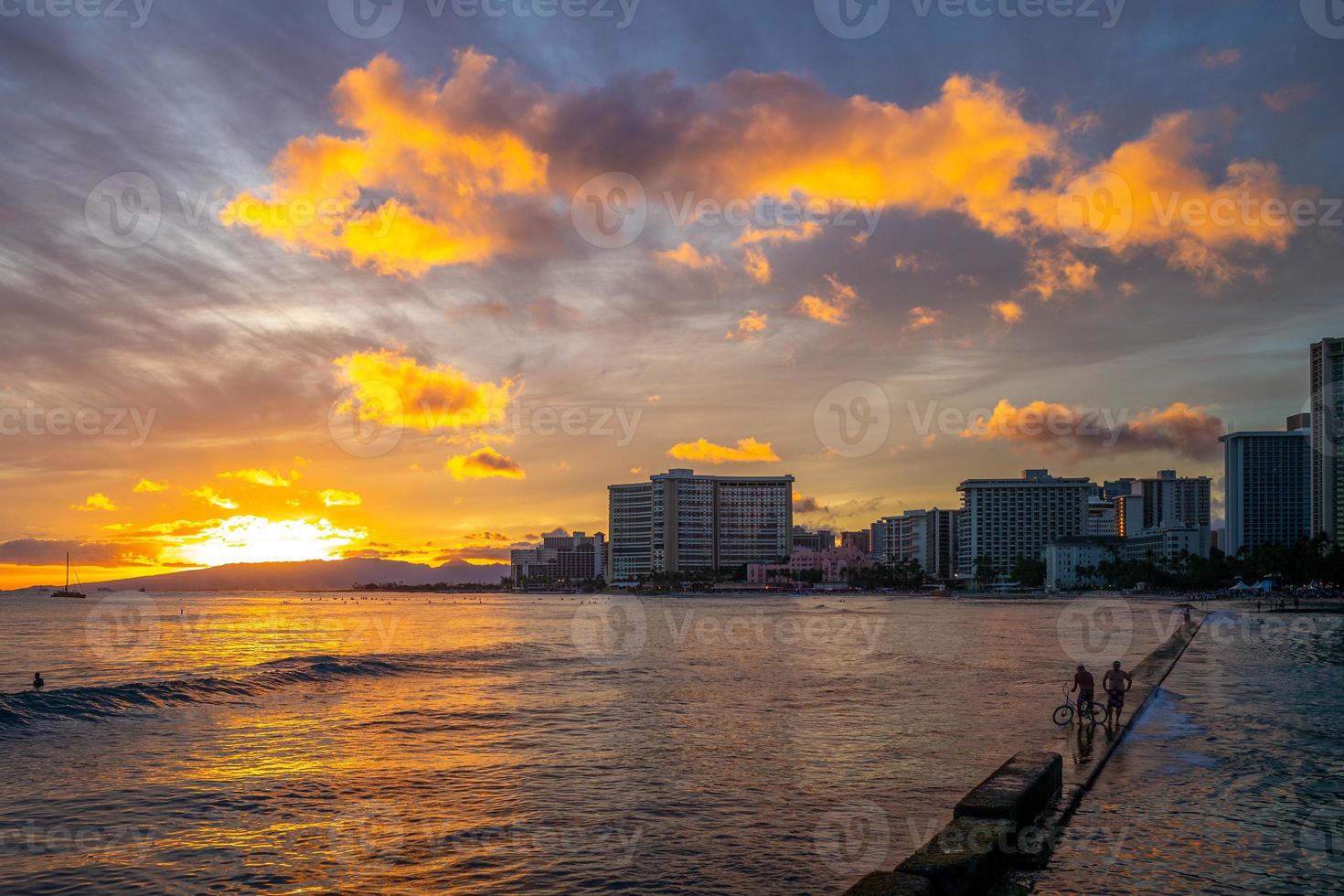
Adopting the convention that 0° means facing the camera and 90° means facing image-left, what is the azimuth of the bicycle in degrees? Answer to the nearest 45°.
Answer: approximately 90°

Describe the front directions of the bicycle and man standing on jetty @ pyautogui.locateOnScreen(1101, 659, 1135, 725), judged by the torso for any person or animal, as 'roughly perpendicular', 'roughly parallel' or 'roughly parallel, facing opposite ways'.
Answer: roughly perpendicular
